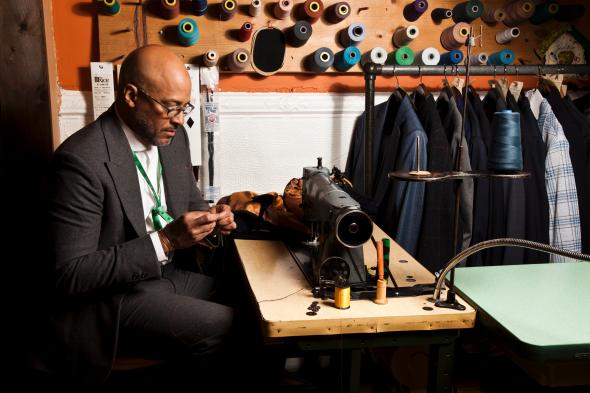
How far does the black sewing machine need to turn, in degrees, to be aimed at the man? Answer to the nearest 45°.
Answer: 0° — it already faces them

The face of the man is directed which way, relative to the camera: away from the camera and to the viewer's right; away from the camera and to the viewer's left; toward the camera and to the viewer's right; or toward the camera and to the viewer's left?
toward the camera and to the viewer's right

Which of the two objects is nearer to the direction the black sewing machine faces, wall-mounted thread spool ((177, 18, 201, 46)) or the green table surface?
the wall-mounted thread spool

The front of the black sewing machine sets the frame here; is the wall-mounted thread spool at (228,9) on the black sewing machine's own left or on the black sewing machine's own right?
on the black sewing machine's own right

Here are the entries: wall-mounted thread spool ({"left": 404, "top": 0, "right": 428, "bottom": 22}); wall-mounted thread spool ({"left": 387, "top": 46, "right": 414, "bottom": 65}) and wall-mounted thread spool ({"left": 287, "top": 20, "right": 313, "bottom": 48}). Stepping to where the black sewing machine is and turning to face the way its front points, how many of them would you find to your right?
3

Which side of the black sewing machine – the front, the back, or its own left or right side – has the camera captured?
left

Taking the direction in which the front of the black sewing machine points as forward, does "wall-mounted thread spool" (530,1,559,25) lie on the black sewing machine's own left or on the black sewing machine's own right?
on the black sewing machine's own right

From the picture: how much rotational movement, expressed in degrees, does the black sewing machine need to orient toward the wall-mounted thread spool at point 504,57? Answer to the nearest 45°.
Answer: approximately 135° to its right

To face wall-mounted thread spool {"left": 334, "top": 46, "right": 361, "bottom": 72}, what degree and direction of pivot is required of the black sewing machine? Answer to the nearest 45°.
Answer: approximately 90° to its right

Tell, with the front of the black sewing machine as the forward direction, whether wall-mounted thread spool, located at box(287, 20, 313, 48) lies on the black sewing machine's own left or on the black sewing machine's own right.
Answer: on the black sewing machine's own right

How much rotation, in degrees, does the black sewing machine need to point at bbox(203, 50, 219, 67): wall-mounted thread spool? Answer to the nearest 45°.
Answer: approximately 45° to its right

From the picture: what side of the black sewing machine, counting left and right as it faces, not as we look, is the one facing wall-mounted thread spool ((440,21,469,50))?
right

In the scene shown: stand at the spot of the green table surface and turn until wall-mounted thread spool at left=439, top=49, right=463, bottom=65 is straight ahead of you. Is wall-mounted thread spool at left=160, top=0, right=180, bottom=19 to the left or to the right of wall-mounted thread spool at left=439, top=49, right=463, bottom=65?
left

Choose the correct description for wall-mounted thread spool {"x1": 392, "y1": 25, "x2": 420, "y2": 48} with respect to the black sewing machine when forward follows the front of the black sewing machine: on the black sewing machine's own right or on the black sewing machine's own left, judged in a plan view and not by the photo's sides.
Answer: on the black sewing machine's own right

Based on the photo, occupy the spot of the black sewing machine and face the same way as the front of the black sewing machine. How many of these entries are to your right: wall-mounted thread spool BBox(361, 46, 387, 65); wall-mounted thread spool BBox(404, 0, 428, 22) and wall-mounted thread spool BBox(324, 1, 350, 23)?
3

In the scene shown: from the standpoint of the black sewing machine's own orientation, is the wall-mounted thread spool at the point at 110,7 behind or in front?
in front

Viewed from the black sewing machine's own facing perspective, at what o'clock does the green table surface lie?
The green table surface is roughly at 6 o'clock from the black sewing machine.
